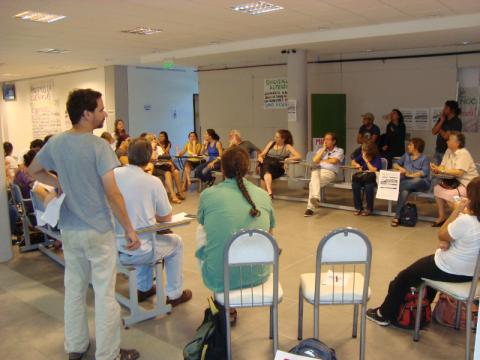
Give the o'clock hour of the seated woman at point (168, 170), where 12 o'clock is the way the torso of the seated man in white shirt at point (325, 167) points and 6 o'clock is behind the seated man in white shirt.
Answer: The seated woman is roughly at 2 o'clock from the seated man in white shirt.

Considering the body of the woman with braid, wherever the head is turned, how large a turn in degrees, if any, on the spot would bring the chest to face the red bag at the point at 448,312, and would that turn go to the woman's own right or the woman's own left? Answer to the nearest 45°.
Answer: approximately 90° to the woman's own right

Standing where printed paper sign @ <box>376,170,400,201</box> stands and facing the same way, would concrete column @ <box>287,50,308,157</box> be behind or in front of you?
behind

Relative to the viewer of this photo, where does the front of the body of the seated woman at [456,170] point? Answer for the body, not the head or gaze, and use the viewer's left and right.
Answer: facing to the left of the viewer

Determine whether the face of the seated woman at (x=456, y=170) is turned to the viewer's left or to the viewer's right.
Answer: to the viewer's left

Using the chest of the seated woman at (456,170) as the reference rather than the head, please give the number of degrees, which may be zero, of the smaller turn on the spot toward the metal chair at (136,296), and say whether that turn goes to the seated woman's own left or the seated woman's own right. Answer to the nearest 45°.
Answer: approximately 45° to the seated woman's own left

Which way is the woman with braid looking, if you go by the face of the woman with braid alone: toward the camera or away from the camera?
away from the camera

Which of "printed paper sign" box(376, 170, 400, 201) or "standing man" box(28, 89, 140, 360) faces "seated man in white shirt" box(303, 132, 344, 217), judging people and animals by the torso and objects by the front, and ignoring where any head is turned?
the standing man

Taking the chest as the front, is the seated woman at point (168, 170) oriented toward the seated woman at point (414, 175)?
yes
